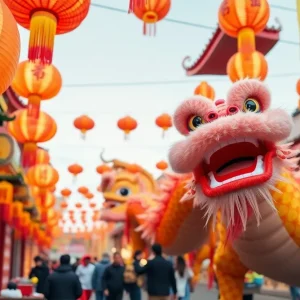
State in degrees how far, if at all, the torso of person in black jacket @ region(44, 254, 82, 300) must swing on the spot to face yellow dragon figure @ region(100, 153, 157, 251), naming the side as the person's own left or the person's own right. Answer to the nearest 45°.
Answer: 0° — they already face it

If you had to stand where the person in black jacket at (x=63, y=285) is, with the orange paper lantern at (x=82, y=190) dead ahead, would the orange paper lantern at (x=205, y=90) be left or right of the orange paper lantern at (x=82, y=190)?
right

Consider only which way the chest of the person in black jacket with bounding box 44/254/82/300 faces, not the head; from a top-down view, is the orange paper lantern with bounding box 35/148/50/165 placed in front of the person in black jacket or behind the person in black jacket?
in front

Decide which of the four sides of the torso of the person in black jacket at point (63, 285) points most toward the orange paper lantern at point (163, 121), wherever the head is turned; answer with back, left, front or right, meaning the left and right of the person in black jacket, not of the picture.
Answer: front

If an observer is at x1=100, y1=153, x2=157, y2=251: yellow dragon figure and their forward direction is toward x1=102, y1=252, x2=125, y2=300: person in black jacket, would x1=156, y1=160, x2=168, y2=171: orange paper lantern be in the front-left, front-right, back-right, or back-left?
back-left

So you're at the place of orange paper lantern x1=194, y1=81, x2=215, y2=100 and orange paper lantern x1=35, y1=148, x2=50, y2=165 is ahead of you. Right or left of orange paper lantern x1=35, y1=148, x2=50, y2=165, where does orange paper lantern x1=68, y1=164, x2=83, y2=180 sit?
right

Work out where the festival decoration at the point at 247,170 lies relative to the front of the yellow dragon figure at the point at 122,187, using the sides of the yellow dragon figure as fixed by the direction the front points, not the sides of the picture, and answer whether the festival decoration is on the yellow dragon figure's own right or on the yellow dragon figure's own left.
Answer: on the yellow dragon figure's own left

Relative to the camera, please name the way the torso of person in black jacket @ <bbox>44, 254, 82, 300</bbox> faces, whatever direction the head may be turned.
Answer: away from the camera

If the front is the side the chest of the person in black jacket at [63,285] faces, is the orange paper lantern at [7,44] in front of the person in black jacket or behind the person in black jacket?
behind
